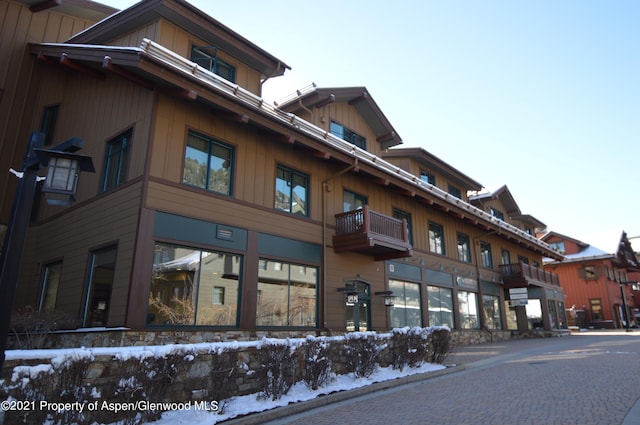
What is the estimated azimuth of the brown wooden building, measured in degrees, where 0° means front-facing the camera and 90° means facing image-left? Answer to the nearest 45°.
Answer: approximately 315°

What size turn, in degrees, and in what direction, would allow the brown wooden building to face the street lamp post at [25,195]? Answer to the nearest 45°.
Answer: approximately 45° to its right

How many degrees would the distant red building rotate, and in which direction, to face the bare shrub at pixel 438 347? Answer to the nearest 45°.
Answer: approximately 45° to its right
